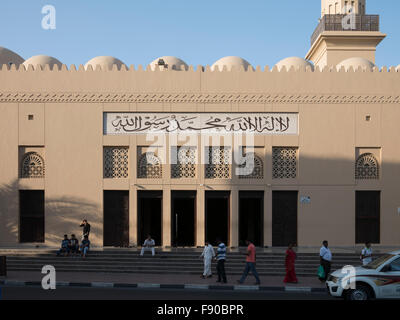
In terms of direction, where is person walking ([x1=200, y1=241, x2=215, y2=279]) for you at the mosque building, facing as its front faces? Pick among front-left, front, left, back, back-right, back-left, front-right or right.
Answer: front

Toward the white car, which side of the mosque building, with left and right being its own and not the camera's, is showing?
front

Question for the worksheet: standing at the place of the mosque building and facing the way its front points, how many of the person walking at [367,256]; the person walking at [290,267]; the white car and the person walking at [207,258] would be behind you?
0

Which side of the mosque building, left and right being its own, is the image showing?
front

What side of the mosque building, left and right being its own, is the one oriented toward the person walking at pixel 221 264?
front

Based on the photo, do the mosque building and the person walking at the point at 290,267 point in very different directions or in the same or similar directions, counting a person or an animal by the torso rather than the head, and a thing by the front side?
very different directions

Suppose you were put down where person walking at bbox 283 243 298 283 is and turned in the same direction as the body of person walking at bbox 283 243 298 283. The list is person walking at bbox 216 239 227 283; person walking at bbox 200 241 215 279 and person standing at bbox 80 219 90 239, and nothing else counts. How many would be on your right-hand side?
0

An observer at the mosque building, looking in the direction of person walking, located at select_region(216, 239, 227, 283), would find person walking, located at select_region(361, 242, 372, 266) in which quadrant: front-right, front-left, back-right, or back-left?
front-left
